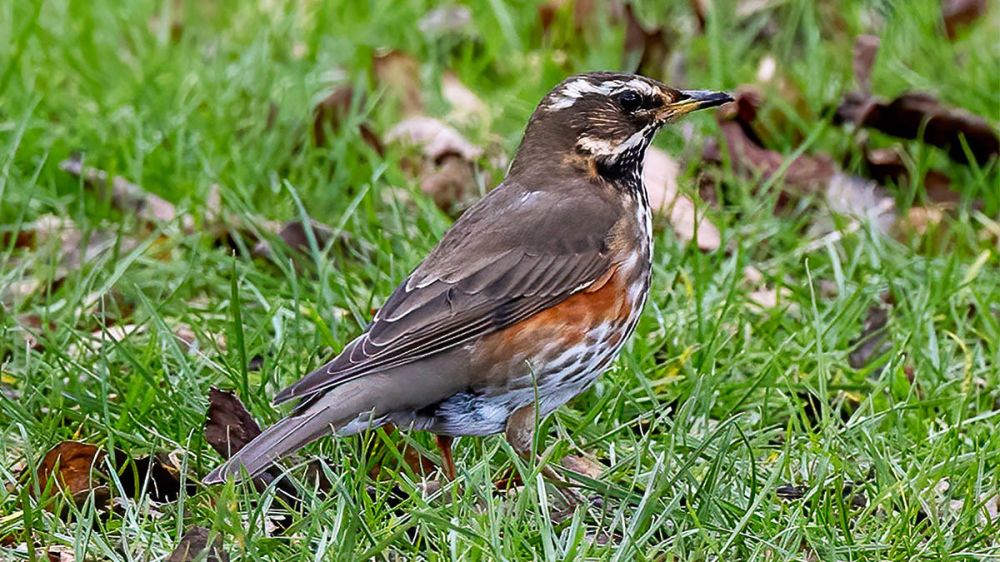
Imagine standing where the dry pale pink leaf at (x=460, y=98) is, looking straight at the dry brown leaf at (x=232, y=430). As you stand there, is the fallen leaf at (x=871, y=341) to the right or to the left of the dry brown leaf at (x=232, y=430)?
left

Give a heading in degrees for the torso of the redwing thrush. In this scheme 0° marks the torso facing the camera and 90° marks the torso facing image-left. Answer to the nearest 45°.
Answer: approximately 270°

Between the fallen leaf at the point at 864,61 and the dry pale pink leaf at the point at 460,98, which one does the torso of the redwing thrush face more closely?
the fallen leaf

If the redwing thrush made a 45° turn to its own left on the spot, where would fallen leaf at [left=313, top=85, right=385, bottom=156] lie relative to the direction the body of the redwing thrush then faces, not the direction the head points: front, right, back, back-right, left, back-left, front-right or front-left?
front-left

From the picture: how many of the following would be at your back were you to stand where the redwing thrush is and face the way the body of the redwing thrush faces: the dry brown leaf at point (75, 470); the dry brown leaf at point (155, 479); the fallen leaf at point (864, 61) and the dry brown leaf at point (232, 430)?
3

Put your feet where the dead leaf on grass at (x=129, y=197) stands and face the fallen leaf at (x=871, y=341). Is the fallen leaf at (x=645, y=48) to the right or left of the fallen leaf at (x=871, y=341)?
left

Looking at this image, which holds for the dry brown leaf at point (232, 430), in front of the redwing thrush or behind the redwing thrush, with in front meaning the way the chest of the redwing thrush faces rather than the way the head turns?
behind

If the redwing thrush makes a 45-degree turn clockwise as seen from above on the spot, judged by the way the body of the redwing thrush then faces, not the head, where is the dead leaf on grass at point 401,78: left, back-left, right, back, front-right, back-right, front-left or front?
back-left

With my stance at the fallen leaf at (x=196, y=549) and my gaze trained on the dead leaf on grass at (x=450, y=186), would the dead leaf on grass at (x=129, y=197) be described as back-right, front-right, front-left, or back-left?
front-left

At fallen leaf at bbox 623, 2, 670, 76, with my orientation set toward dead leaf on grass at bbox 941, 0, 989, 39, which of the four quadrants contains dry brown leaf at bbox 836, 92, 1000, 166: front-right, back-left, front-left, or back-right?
front-right

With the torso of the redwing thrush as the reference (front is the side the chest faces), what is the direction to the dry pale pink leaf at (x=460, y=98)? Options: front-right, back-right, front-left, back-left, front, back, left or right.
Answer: left

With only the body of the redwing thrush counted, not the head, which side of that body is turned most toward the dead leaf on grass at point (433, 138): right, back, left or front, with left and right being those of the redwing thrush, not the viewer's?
left

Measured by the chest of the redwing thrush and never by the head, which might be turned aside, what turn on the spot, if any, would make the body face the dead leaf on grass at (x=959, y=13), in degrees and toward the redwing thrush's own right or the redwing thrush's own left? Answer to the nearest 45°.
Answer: approximately 45° to the redwing thrush's own left

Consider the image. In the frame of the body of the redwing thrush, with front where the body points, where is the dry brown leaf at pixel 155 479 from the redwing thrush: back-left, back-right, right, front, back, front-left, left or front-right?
back

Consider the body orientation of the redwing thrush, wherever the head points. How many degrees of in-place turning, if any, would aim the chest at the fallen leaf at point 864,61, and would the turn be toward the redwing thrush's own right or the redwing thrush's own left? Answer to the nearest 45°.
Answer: approximately 45° to the redwing thrush's own left

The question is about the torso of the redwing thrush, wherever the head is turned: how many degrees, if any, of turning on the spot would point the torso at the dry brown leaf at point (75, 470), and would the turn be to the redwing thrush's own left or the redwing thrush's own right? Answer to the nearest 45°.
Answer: approximately 180°
